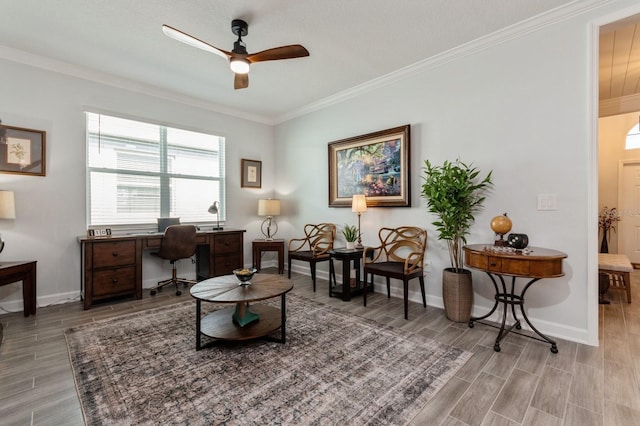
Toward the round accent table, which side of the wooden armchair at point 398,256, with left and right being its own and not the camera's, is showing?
left

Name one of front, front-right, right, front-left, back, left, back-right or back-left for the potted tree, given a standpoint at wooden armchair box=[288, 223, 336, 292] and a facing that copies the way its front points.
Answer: left

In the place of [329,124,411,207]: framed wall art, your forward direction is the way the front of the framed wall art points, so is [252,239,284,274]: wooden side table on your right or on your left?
on your right

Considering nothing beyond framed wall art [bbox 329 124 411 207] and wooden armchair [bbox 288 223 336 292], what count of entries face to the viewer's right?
0

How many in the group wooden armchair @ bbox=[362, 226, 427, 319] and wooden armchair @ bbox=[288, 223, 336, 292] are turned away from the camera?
0

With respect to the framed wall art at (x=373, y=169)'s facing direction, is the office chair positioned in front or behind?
in front

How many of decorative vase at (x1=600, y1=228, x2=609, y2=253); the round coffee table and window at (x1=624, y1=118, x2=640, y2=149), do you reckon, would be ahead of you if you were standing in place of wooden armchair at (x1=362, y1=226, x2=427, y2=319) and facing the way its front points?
1

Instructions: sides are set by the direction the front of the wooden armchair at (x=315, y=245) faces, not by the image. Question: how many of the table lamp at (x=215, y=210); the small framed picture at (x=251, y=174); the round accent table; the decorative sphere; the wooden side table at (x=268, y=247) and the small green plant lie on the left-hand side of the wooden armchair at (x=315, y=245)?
3

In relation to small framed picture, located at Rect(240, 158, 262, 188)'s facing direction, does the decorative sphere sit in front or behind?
in front

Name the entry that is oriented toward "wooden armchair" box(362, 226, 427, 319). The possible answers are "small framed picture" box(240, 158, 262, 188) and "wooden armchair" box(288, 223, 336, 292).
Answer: the small framed picture

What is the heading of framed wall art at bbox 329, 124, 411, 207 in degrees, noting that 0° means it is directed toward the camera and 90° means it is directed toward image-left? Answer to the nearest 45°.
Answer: approximately 45°
